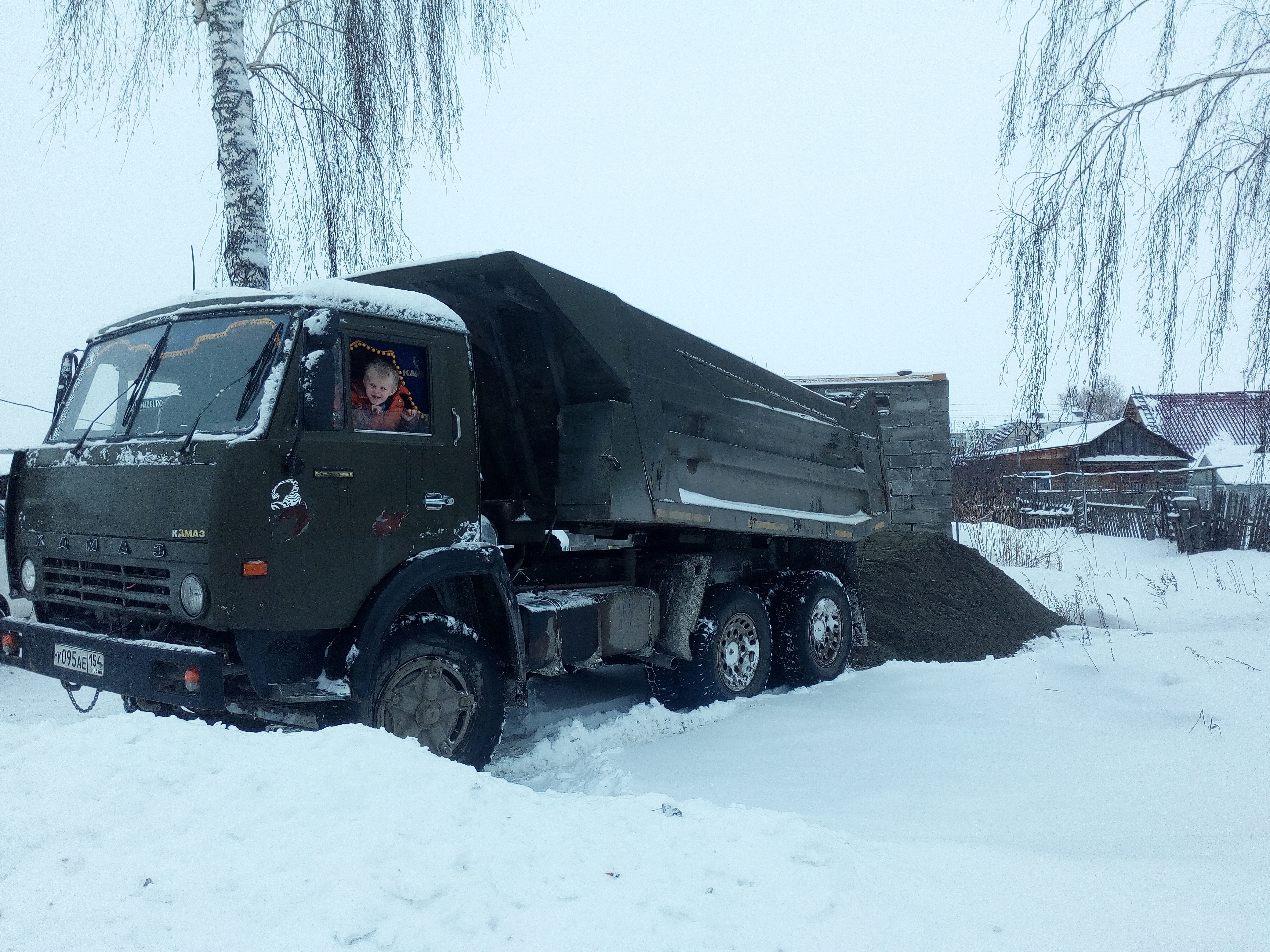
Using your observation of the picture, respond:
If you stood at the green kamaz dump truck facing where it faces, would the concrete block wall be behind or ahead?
behind

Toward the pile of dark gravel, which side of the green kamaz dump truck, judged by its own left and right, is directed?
back

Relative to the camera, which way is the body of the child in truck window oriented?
toward the camera

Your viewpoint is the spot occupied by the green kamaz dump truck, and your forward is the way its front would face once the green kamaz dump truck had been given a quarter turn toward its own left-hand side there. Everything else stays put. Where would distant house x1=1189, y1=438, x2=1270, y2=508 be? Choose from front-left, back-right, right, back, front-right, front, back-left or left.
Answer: left

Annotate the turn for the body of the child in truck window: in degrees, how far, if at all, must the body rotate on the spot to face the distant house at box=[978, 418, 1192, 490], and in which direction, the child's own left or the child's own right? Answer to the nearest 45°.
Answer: approximately 135° to the child's own left

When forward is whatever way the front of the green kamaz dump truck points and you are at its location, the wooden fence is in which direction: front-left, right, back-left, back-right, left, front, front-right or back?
back

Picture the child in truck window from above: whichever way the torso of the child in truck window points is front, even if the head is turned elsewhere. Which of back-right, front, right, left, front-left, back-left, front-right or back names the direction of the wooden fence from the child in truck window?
back-left

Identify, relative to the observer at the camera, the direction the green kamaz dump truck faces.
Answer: facing the viewer and to the left of the viewer
